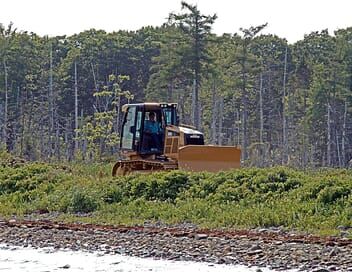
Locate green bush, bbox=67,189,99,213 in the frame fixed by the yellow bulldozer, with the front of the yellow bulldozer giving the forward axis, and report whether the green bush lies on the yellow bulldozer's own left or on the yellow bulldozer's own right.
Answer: on the yellow bulldozer's own right

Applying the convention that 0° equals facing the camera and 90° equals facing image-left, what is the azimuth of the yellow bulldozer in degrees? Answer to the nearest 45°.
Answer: approximately 315°
